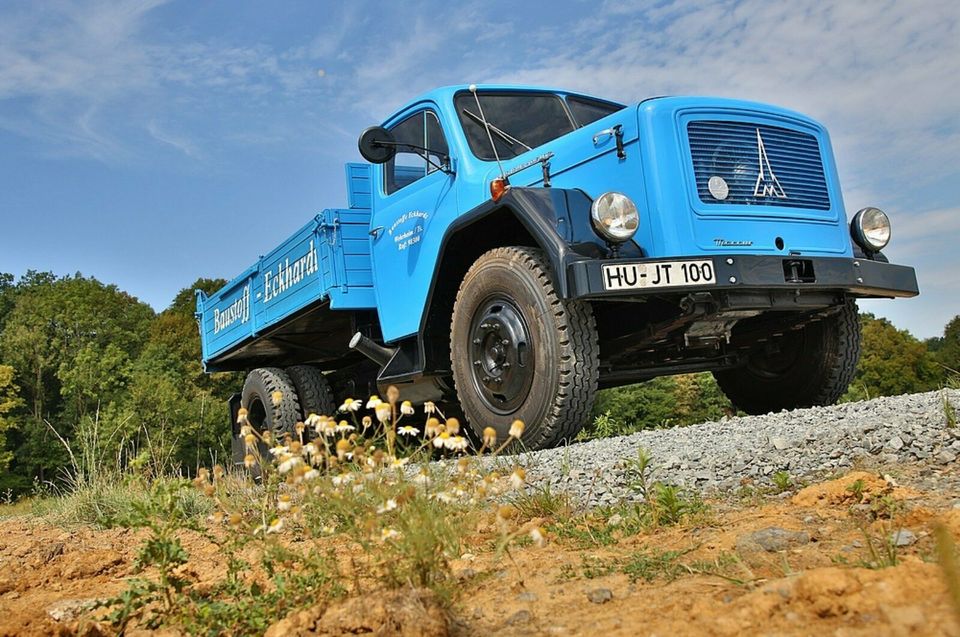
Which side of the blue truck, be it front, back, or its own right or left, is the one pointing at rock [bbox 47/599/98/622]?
right

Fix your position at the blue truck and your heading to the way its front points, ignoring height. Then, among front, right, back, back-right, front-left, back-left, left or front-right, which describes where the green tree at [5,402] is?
back

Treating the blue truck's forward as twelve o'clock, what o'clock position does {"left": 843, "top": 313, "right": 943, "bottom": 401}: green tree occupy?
The green tree is roughly at 8 o'clock from the blue truck.

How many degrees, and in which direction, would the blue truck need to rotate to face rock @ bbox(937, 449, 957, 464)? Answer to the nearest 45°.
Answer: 0° — it already faces it

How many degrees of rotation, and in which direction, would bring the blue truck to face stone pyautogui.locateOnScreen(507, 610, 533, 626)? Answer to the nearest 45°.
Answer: approximately 45° to its right

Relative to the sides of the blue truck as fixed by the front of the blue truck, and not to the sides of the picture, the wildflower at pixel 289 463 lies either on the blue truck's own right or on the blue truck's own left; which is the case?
on the blue truck's own right

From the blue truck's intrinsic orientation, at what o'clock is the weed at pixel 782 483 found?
The weed is roughly at 1 o'clock from the blue truck.

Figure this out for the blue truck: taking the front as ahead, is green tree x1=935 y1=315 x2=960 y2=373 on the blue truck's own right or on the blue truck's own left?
on the blue truck's own left

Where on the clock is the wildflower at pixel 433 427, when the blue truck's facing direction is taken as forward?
The wildflower is roughly at 2 o'clock from the blue truck.

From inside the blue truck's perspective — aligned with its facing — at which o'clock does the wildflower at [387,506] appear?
The wildflower is roughly at 2 o'clock from the blue truck.

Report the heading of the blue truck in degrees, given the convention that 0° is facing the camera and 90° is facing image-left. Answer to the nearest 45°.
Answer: approximately 315°
